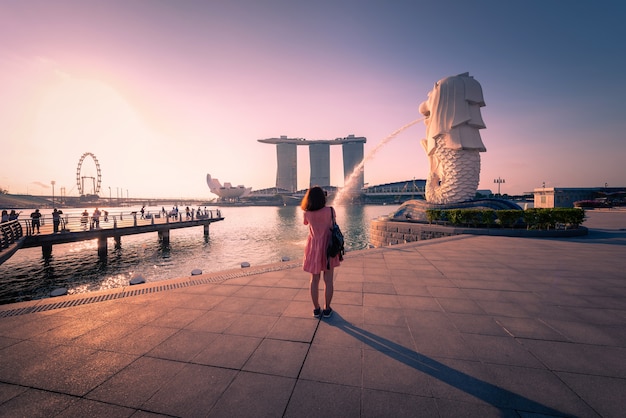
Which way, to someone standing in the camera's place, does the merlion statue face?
facing away from the viewer and to the left of the viewer

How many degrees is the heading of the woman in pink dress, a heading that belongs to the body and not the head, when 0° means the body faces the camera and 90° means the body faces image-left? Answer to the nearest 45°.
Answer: approximately 180°

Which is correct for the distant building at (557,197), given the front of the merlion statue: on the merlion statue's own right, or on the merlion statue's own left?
on the merlion statue's own right

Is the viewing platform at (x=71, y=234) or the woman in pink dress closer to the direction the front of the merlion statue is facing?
the viewing platform

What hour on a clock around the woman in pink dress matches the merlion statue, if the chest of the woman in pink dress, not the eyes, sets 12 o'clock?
The merlion statue is roughly at 1 o'clock from the woman in pink dress.

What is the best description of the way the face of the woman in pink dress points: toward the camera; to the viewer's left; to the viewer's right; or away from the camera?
away from the camera

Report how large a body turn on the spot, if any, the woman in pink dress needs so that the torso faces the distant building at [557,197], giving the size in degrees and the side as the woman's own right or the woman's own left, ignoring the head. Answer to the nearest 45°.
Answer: approximately 45° to the woman's own right
